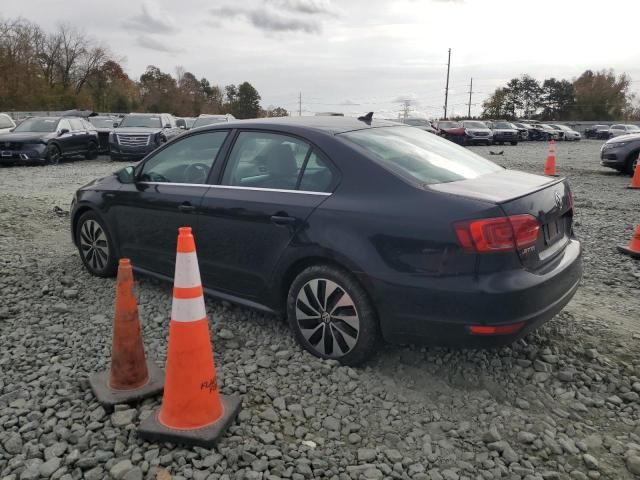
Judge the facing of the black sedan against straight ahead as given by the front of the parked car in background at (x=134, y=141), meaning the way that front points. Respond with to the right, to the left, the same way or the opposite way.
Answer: to the right

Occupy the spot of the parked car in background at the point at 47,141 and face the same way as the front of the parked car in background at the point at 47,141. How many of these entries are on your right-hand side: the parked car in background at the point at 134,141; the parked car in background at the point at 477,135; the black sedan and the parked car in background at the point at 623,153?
0

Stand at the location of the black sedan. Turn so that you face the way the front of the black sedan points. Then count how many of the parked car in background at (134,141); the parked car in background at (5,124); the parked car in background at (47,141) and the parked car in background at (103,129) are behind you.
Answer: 0

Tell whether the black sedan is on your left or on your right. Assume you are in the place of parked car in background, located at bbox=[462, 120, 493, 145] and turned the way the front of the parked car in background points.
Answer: on your right

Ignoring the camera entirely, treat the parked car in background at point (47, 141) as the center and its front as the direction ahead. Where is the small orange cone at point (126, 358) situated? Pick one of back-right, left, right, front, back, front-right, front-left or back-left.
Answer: front-left

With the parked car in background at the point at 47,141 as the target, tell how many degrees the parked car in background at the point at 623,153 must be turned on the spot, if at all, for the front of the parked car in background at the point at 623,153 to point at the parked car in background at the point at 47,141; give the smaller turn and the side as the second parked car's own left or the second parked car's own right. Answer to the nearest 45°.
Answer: approximately 45° to the second parked car's own right

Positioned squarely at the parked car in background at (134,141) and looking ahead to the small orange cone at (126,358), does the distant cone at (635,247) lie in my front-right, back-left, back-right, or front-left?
front-left

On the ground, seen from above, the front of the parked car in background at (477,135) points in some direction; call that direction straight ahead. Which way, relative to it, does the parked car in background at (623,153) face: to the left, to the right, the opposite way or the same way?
to the right

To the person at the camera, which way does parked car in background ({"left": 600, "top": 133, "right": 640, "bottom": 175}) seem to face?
facing the viewer and to the left of the viewer

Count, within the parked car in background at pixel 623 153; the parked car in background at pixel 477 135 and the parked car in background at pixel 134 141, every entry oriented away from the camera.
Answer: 0

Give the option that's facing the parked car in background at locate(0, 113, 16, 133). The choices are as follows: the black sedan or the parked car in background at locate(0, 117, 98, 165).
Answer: the black sedan

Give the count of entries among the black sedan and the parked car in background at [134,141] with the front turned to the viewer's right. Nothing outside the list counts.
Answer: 0

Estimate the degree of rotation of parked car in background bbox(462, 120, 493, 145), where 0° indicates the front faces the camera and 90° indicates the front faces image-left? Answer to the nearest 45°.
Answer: approximately 315°

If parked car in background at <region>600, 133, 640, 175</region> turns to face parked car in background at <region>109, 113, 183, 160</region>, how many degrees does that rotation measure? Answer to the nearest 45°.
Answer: approximately 45° to its right

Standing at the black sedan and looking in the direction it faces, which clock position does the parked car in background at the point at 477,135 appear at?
The parked car in background is roughly at 2 o'clock from the black sedan.

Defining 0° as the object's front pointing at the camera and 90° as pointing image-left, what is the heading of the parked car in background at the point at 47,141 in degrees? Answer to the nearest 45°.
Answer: approximately 45°

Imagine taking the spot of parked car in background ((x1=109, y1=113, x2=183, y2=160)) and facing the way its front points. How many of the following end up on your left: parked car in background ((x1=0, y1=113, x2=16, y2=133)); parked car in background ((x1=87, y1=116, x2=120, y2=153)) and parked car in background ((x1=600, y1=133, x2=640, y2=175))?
1

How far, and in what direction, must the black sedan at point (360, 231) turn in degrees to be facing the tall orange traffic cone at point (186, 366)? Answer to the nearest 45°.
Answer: approximately 90° to its left

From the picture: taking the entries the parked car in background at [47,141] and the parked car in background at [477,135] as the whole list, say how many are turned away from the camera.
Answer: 0

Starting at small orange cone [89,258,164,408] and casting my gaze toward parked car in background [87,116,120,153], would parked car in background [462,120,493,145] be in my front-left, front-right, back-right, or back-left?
front-right
